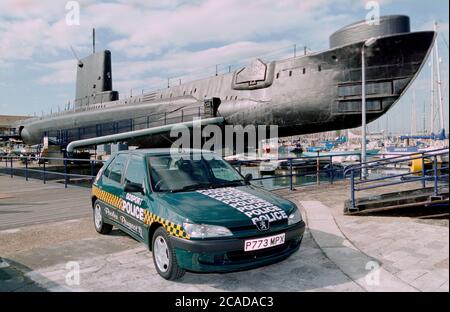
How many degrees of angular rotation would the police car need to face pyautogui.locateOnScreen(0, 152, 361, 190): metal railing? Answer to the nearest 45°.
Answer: approximately 135° to its left

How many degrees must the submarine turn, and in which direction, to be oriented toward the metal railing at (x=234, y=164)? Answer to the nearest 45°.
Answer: approximately 45° to its right

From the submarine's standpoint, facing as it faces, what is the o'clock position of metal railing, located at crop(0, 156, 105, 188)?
The metal railing is roughly at 5 o'clock from the submarine.

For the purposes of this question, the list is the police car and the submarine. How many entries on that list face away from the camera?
0

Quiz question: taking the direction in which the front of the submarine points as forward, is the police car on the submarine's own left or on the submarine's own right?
on the submarine's own right

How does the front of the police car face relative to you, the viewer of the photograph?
facing the viewer and to the right of the viewer

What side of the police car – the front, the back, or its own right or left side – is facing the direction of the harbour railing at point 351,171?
left
